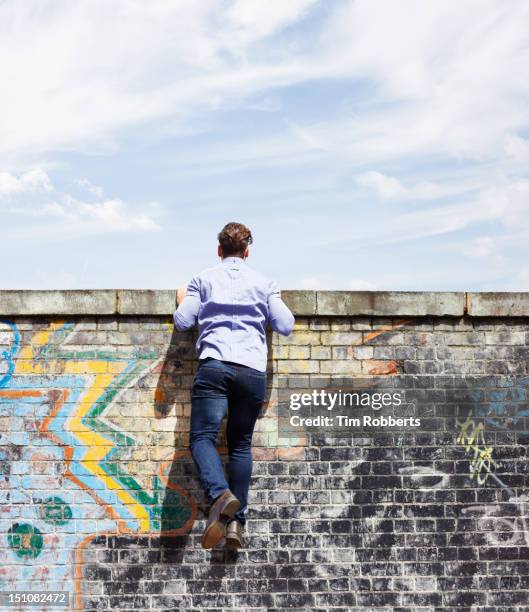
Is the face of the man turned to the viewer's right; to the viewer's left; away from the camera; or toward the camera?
away from the camera

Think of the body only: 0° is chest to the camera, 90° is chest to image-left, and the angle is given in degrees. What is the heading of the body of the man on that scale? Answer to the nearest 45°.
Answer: approximately 180°
